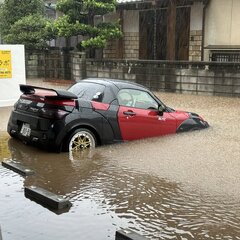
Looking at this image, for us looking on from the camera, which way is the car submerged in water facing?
facing away from the viewer and to the right of the viewer

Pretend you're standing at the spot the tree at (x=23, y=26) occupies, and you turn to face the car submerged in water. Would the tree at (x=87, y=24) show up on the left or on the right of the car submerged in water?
left

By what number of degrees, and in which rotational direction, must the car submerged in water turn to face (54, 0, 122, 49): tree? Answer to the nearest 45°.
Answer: approximately 45° to its left

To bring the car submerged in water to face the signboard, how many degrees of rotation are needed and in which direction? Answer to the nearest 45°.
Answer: approximately 90° to its left

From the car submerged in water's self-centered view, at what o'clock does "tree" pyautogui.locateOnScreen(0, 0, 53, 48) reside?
The tree is roughly at 10 o'clock from the car submerged in water.
